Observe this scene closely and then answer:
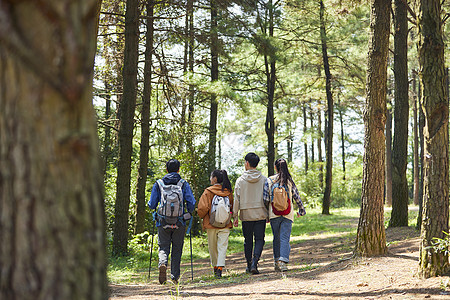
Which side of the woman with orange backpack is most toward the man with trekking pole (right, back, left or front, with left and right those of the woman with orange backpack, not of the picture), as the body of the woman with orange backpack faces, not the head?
left

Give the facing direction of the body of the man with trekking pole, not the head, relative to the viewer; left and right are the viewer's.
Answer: facing away from the viewer

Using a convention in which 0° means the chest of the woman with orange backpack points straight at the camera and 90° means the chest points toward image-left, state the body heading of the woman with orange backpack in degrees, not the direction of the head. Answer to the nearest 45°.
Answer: approximately 180°

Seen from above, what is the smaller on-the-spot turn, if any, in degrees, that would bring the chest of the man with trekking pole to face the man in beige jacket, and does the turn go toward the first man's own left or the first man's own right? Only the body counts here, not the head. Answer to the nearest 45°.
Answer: approximately 90° to the first man's own right

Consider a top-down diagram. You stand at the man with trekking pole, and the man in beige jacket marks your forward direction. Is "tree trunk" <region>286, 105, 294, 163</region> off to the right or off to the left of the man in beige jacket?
left

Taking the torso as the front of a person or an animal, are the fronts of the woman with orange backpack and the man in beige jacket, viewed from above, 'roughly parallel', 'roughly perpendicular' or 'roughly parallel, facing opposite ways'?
roughly parallel

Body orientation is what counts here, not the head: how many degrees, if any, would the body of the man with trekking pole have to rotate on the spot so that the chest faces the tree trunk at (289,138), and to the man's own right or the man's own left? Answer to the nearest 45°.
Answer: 0° — they already face it

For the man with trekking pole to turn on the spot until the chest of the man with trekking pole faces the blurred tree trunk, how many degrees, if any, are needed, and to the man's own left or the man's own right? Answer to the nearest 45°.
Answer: approximately 180°

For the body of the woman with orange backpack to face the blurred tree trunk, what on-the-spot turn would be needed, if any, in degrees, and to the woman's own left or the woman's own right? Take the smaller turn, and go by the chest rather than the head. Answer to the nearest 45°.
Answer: approximately 180°

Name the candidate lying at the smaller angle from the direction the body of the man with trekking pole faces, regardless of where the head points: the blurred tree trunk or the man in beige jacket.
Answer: the man in beige jacket

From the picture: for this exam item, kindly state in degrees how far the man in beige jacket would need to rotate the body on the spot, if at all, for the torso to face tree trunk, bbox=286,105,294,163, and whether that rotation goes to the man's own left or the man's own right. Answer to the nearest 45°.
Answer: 0° — they already face it

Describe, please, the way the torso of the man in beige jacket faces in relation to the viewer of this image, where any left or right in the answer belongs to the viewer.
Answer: facing away from the viewer

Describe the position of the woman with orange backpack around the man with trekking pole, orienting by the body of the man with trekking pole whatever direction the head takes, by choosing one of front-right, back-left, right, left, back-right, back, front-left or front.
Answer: right

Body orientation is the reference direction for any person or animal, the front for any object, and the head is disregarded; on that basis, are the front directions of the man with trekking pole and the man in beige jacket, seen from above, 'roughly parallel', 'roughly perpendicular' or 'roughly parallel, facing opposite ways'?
roughly parallel

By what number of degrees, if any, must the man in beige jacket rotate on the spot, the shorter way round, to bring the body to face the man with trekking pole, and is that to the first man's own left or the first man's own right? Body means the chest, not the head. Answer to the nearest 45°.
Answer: approximately 135° to the first man's own left

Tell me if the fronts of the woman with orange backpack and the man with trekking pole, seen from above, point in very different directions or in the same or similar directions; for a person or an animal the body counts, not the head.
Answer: same or similar directions
